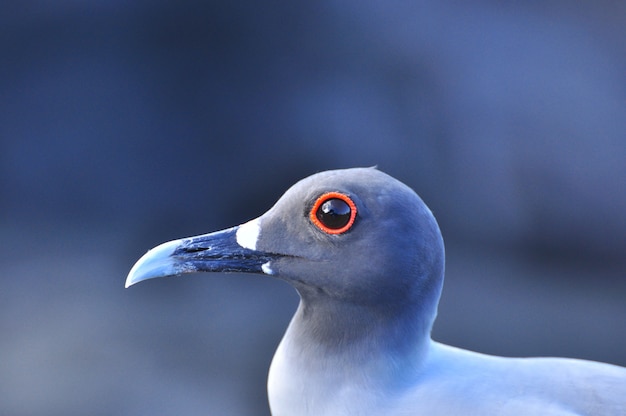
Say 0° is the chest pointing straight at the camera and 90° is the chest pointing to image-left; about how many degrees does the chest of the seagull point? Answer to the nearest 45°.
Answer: approximately 90°
